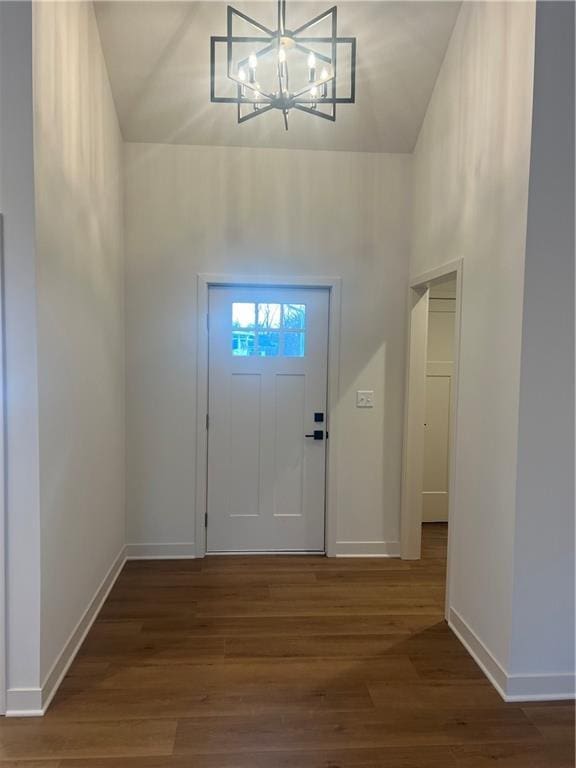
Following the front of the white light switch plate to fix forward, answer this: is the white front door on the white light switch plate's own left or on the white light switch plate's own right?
on the white light switch plate's own right

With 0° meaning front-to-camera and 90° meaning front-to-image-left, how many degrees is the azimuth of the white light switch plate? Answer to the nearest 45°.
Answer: approximately 0°
